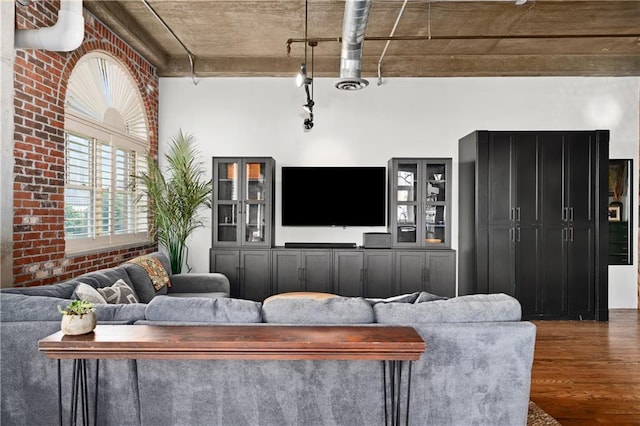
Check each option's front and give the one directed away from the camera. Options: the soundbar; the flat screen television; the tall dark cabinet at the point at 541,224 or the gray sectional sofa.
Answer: the gray sectional sofa

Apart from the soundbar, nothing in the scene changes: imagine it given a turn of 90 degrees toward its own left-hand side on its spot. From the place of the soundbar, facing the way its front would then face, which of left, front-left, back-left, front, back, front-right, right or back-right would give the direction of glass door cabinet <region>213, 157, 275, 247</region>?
back

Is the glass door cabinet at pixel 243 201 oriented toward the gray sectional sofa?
yes

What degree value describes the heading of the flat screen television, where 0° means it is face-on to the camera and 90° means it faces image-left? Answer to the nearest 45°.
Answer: approximately 0°

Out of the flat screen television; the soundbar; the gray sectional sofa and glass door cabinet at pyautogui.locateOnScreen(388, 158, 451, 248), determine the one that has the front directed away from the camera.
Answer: the gray sectional sofa

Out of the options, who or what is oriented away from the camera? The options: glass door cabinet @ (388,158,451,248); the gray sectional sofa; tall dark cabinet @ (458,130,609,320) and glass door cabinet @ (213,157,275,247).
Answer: the gray sectional sofa

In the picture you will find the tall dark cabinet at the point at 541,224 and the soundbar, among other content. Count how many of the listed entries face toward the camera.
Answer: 2

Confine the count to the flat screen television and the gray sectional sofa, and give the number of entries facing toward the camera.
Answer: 1

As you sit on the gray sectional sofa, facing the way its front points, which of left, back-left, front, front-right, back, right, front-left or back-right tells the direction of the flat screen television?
front

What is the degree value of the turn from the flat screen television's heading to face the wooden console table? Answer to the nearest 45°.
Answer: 0° — it already faces it

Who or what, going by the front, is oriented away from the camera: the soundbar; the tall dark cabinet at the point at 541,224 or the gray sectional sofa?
the gray sectional sofa

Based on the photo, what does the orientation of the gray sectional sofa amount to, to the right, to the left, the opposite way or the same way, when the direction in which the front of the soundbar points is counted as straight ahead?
the opposite way

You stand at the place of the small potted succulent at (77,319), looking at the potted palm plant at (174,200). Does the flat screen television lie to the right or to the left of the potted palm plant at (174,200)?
right

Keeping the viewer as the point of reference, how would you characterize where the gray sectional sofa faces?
facing away from the viewer

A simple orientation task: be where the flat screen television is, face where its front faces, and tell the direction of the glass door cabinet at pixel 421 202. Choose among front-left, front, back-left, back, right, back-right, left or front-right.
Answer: left

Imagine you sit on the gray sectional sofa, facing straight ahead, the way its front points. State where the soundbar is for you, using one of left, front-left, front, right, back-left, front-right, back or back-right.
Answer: front

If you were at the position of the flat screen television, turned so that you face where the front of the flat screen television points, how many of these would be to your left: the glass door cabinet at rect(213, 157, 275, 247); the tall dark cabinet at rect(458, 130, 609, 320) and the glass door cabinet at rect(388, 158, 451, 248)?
2
